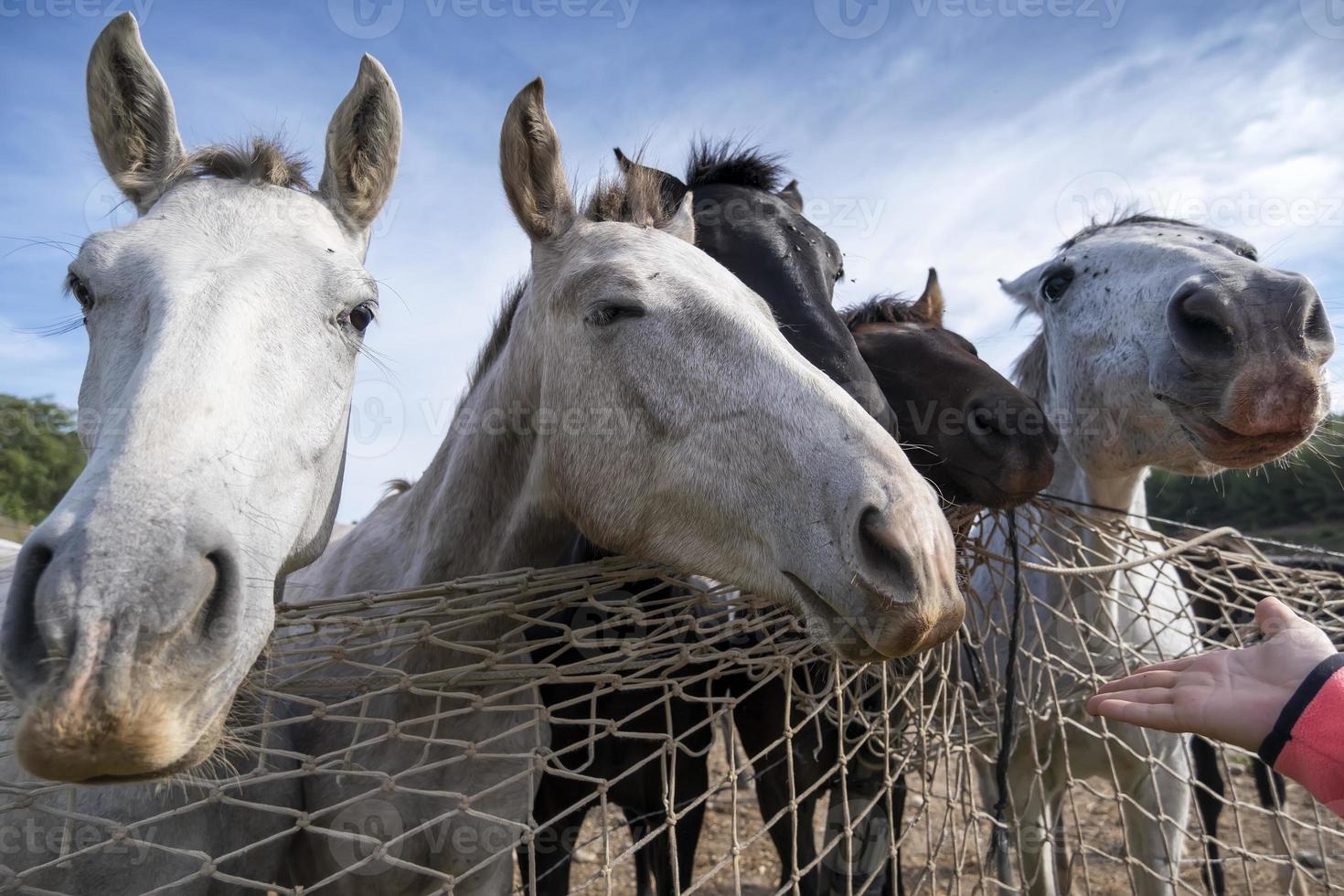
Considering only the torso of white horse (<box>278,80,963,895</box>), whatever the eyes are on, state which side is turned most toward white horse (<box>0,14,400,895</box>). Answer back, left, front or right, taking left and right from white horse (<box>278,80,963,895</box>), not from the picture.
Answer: right

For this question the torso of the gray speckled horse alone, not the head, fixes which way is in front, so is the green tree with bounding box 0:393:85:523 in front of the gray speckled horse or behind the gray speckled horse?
behind

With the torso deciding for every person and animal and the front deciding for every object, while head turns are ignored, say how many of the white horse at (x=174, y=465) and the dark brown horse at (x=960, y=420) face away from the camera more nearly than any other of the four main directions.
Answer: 0

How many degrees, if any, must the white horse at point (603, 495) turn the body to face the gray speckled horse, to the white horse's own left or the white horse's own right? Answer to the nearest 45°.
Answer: approximately 90° to the white horse's own left

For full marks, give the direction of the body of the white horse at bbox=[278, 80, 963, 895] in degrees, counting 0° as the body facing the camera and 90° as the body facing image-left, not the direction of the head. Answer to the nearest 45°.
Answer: approximately 315°

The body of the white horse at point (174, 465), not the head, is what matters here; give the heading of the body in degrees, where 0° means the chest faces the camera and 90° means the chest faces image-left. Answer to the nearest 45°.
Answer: approximately 0°

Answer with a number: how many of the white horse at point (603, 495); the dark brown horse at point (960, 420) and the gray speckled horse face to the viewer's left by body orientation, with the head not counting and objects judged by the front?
0

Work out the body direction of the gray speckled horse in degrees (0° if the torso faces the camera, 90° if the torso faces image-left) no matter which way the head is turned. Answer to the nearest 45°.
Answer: approximately 315°

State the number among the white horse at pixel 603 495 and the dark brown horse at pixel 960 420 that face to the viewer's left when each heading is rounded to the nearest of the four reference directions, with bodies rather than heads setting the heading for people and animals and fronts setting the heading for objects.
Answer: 0

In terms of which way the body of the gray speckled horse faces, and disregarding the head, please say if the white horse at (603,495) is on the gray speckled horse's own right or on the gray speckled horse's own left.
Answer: on the gray speckled horse's own right
